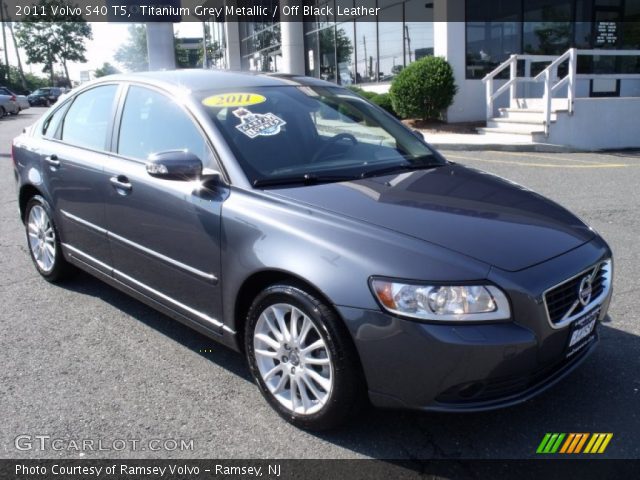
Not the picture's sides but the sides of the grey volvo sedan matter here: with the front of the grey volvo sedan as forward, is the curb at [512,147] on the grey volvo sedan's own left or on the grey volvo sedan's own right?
on the grey volvo sedan's own left

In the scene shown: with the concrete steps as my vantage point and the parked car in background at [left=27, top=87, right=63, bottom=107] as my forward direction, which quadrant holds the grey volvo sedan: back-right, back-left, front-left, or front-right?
back-left

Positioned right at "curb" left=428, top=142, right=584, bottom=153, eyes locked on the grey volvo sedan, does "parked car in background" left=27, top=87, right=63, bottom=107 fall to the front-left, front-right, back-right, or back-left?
back-right

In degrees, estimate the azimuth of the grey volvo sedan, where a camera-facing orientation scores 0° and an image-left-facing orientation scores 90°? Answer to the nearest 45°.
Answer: approximately 315°

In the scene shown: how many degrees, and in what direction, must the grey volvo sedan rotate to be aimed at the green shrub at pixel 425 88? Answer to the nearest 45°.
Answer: approximately 135° to its left
